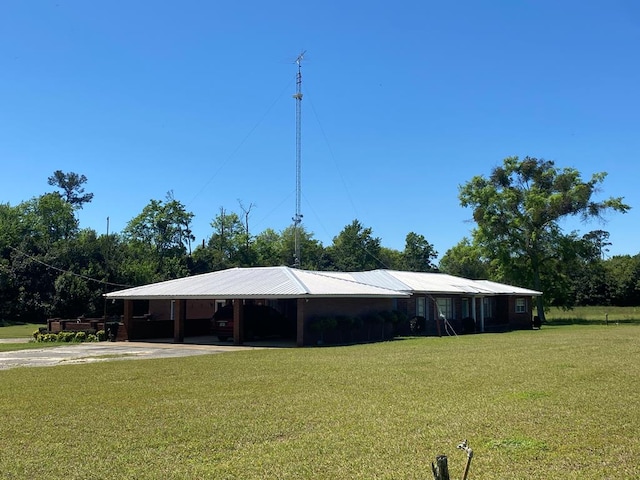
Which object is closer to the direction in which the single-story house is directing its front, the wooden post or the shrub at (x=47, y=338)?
the wooden post

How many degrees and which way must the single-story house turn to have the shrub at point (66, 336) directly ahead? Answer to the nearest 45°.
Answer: approximately 135° to its right

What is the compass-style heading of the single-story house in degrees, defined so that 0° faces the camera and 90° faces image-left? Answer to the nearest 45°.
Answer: approximately 315°

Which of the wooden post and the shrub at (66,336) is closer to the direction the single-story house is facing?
the wooden post

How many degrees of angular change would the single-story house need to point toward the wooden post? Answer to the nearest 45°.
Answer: approximately 45° to its right

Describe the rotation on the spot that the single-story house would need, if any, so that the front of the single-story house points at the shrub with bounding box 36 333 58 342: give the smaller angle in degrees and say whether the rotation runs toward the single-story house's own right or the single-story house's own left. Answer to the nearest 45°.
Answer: approximately 135° to the single-story house's own right
